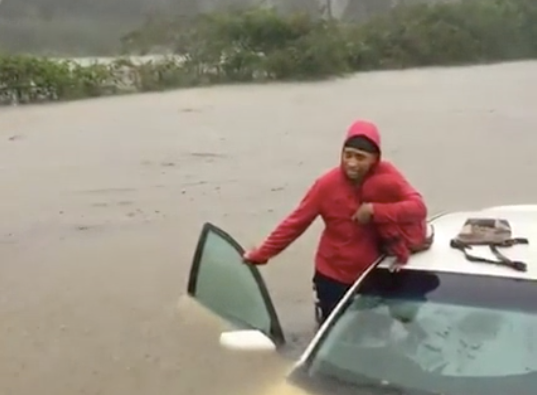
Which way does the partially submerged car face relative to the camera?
toward the camera
